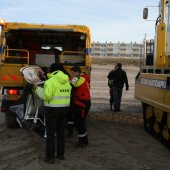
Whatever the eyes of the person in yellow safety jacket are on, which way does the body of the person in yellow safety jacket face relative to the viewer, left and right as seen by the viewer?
facing away from the viewer and to the left of the viewer

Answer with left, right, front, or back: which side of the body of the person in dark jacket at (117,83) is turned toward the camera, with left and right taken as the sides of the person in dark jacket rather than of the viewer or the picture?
back

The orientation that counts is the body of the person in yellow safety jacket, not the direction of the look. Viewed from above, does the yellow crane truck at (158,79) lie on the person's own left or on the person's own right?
on the person's own right

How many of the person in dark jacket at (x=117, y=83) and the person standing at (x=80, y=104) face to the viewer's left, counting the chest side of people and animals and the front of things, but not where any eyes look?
1

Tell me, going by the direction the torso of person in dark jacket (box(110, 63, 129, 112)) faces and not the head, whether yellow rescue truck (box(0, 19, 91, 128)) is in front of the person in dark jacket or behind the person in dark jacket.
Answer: behind

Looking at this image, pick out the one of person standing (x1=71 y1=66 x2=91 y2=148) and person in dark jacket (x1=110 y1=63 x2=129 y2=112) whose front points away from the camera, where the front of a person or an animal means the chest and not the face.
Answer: the person in dark jacket

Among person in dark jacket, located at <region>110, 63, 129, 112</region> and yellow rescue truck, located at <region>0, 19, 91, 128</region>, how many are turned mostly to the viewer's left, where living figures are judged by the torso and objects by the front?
0

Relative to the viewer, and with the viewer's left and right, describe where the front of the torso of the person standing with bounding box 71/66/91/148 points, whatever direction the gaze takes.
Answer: facing to the left of the viewer

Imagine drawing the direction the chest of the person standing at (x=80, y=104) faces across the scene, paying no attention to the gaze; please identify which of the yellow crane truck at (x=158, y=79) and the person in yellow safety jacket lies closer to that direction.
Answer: the person in yellow safety jacket
